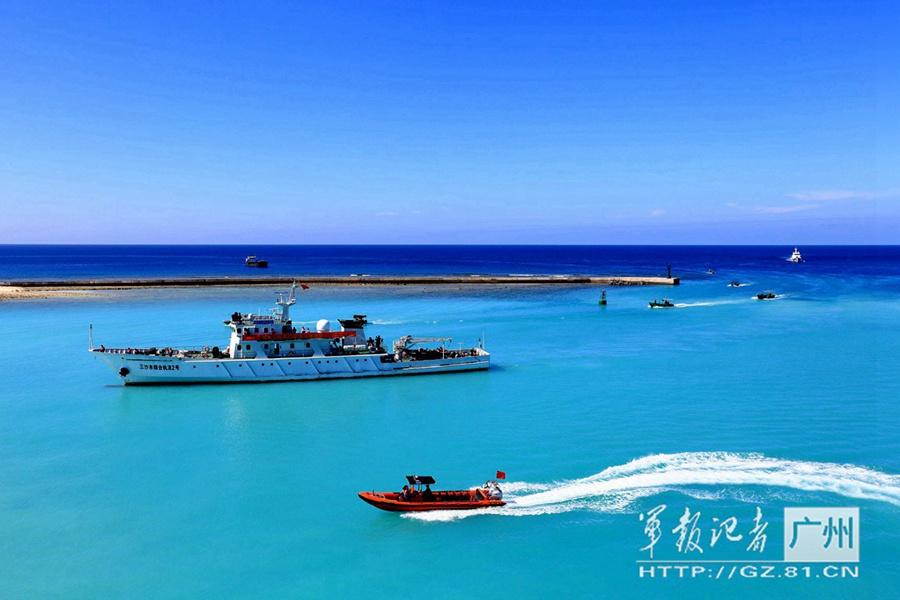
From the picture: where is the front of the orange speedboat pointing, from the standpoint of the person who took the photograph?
facing to the left of the viewer
